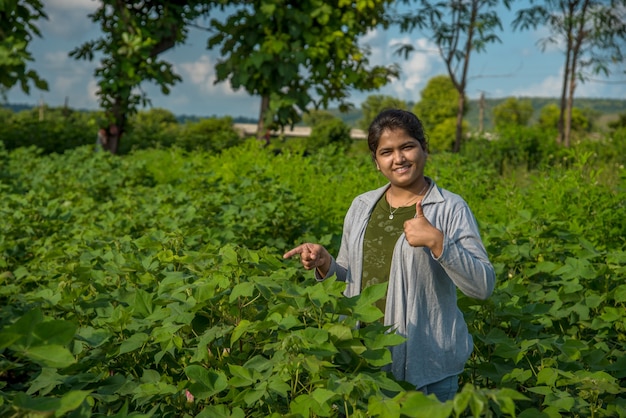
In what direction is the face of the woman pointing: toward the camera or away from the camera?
toward the camera

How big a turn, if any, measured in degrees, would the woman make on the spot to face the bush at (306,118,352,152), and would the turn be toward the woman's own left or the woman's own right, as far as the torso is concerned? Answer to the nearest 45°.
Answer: approximately 135° to the woman's own right

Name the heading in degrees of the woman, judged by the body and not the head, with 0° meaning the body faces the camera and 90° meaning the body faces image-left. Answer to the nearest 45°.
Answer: approximately 45°

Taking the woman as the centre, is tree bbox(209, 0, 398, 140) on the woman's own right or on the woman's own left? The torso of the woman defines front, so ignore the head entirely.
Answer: on the woman's own right

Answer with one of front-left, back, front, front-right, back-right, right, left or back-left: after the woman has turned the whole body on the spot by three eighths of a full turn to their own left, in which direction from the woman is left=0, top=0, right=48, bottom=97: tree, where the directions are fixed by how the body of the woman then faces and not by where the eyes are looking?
back-left

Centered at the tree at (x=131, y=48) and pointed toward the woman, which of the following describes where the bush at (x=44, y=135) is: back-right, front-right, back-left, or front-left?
back-right

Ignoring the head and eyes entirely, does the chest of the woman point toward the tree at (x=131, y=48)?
no

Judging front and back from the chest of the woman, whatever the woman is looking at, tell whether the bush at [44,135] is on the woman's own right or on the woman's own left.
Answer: on the woman's own right
